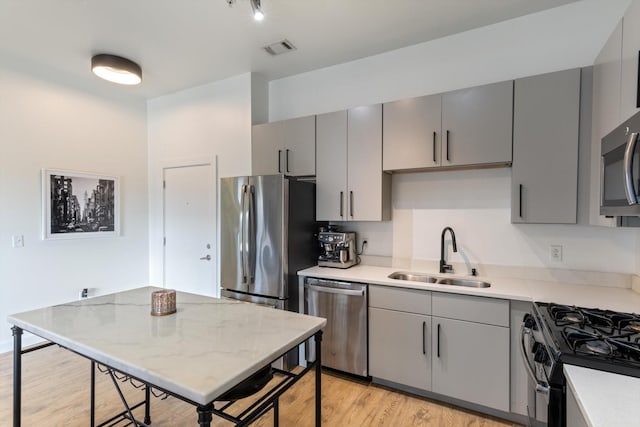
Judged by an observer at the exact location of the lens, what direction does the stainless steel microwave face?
facing to the left of the viewer

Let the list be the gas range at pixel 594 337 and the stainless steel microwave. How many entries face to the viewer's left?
2

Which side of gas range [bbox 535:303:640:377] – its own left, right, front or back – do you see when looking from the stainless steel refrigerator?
front

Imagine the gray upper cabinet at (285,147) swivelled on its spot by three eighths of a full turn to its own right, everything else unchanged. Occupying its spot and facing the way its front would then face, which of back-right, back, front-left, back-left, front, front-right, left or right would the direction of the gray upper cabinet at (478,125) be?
back-right

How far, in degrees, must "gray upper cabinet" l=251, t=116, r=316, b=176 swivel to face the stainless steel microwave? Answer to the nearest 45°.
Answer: approximately 90° to its left

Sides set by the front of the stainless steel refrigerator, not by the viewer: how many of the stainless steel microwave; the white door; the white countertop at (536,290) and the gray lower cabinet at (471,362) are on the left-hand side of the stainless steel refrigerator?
3

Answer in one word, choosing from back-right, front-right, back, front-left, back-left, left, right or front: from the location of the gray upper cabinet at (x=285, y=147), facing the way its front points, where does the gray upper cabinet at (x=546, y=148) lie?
left

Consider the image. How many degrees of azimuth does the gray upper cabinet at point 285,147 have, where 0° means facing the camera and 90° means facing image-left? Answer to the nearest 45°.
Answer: approximately 45°

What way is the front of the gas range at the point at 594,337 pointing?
to the viewer's left

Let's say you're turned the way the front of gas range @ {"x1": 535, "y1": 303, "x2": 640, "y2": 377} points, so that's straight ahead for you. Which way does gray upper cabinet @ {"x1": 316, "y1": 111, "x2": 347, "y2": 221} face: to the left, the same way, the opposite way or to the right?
to the left

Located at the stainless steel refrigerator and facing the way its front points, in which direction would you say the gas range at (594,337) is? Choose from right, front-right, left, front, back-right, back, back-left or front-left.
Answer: left

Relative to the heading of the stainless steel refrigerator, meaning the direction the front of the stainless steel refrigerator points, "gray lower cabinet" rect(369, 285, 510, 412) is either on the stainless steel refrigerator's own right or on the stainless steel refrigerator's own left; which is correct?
on the stainless steel refrigerator's own left

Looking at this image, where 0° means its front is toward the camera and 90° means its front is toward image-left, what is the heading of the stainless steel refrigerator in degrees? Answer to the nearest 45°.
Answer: approximately 45°
